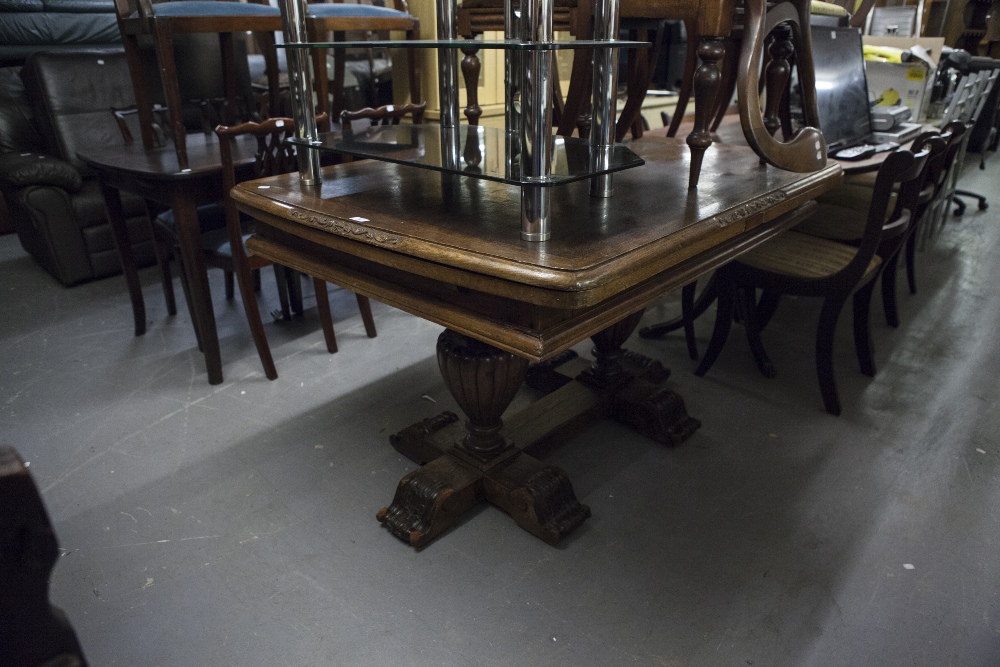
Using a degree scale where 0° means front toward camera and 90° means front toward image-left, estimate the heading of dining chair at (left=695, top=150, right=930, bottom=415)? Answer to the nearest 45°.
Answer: approximately 135°

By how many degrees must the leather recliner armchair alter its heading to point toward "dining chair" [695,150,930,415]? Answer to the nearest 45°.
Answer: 0° — it already faces it

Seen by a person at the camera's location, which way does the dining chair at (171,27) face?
facing away from the viewer and to the right of the viewer

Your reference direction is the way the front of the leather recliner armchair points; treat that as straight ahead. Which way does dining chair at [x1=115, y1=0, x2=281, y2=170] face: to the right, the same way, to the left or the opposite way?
to the left

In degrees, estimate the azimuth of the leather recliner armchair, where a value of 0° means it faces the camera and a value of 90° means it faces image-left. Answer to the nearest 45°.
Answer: approximately 315°

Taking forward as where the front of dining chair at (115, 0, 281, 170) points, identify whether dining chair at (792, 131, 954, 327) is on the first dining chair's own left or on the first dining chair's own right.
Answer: on the first dining chair's own right

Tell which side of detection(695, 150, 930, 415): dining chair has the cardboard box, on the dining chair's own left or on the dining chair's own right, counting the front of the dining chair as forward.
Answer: on the dining chair's own right

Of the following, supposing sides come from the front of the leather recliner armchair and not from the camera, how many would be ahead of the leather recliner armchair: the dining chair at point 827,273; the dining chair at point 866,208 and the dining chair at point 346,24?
3
